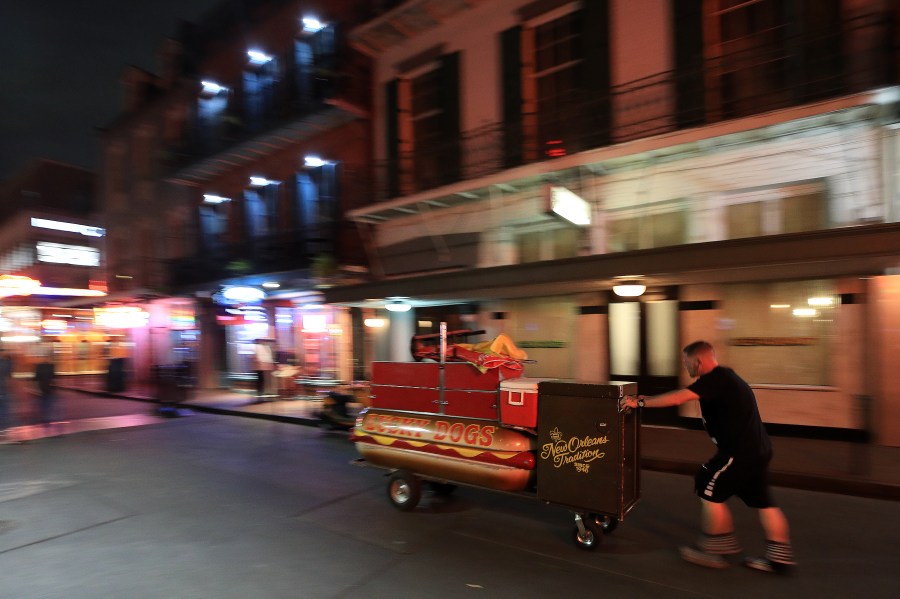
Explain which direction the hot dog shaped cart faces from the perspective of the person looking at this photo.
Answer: facing away from the viewer and to the left of the viewer

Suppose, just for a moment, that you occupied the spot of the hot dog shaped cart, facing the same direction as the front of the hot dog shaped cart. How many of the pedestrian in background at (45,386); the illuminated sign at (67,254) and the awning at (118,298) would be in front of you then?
3

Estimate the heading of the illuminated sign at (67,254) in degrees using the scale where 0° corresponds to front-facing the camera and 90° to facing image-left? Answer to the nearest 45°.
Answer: approximately 315°

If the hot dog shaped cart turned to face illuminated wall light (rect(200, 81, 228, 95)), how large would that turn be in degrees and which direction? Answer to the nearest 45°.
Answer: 0° — it already faces it

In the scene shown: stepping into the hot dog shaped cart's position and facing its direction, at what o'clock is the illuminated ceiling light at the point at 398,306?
The illuminated ceiling light is roughly at 1 o'clock from the hot dog shaped cart.

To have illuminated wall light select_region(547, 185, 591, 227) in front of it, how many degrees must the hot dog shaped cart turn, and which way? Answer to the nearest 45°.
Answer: approximately 45° to its right
